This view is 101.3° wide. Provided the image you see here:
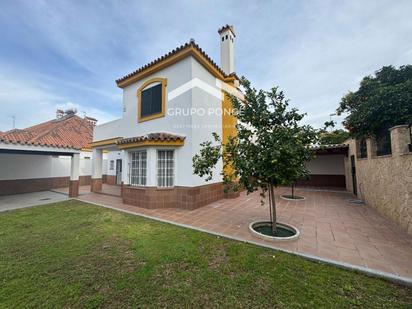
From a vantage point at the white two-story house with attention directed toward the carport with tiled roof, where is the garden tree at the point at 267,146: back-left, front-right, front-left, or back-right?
back-left

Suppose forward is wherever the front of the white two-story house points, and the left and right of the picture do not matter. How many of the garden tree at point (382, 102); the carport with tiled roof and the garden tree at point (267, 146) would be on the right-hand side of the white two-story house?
1

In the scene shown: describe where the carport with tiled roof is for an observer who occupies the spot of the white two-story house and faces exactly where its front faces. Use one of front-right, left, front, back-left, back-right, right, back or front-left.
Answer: right

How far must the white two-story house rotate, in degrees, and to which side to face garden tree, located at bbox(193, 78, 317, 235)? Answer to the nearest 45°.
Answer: approximately 90° to its left

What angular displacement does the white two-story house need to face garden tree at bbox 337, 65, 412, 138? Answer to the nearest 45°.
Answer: approximately 90° to its left

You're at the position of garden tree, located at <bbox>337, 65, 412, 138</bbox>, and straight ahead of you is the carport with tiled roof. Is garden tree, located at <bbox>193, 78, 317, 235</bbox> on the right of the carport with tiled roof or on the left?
left

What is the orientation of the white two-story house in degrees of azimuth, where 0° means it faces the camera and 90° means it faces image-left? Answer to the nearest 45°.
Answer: approximately 45°
